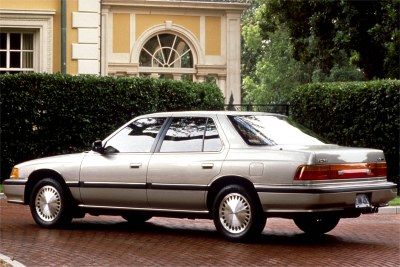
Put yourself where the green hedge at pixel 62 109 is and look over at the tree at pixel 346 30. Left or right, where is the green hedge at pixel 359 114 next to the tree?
right

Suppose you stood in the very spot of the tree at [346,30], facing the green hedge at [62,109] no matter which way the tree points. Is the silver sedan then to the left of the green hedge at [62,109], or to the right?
left

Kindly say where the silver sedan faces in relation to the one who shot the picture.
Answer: facing away from the viewer and to the left of the viewer

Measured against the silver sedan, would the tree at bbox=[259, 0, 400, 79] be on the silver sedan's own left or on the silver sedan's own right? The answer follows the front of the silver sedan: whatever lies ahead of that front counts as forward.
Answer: on the silver sedan's own right

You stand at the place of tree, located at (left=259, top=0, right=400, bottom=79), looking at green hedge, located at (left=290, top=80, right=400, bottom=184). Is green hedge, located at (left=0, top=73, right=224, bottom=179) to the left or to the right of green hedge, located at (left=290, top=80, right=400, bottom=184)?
right

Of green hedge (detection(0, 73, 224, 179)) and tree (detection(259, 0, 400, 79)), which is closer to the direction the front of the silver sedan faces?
the green hedge

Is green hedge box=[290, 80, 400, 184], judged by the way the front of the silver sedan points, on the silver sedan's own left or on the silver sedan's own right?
on the silver sedan's own right

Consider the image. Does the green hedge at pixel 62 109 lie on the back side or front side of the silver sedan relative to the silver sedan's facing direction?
on the front side
